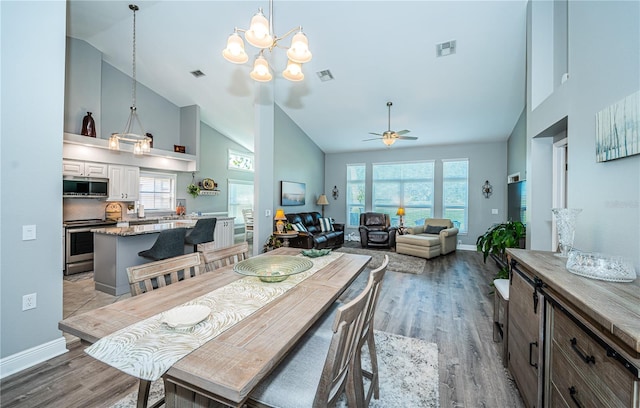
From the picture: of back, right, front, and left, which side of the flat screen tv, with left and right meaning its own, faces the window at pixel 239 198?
front

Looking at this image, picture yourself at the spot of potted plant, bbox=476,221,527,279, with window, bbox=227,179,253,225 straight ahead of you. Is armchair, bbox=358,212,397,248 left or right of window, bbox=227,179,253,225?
right

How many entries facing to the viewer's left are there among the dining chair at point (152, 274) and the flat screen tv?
1

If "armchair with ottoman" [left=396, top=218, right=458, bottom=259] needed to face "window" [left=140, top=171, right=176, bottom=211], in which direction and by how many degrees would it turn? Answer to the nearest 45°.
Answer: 0° — it already faces it

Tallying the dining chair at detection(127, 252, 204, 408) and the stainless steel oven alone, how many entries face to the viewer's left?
0

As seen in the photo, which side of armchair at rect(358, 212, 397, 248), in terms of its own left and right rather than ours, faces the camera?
front

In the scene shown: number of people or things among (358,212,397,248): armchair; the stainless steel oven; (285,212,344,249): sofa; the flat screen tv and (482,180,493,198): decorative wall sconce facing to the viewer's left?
1

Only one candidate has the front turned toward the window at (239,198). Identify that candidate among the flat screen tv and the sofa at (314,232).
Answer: the flat screen tv

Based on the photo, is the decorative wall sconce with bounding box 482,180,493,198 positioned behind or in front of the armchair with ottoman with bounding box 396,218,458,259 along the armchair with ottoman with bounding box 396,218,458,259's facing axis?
behind

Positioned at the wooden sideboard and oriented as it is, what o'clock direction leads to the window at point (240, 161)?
The window is roughly at 2 o'clock from the wooden sideboard.

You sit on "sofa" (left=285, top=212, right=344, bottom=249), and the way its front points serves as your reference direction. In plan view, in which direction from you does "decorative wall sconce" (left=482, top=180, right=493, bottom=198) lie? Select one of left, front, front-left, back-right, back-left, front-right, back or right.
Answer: front-left

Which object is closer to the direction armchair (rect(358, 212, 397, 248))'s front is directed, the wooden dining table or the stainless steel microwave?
the wooden dining table

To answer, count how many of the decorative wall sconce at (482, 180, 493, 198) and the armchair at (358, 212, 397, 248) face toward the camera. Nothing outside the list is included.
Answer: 2

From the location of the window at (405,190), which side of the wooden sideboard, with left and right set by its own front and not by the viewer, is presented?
right

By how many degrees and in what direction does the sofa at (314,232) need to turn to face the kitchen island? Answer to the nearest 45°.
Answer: approximately 90° to its right
